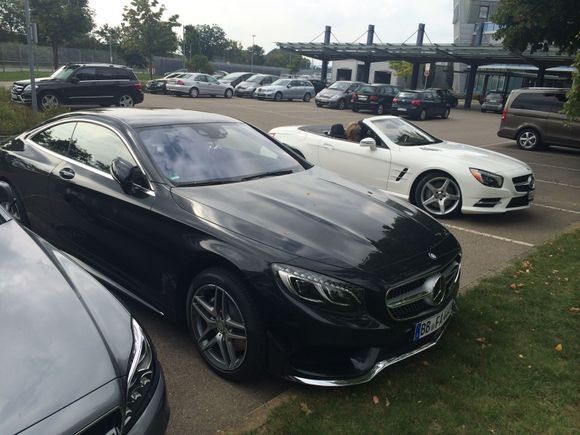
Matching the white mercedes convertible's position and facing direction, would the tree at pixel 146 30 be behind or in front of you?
behind

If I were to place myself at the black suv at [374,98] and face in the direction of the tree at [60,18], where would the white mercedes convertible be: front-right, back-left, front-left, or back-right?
back-left

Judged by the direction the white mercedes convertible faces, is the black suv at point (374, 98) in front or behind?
behind

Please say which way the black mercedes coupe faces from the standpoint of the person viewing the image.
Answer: facing the viewer and to the right of the viewer

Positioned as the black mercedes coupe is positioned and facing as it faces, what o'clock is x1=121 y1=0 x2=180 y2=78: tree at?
The tree is roughly at 7 o'clock from the black mercedes coupe.

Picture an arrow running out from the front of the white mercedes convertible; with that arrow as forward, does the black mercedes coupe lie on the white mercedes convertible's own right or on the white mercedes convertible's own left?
on the white mercedes convertible's own right
